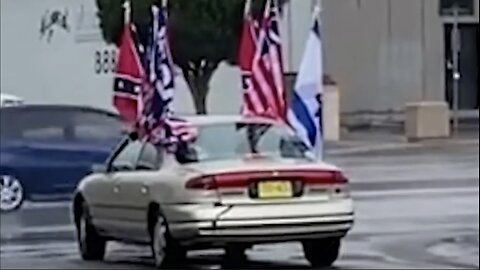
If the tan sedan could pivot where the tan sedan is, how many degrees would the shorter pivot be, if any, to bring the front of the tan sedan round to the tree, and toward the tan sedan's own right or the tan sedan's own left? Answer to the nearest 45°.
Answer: approximately 45° to the tan sedan's own right

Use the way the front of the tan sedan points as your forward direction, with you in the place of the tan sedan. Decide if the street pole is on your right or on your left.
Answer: on your right

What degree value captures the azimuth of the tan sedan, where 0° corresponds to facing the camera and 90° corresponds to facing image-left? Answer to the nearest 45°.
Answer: approximately 135°

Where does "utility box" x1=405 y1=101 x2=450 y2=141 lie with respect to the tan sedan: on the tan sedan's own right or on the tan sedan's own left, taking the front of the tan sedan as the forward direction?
on the tan sedan's own right
